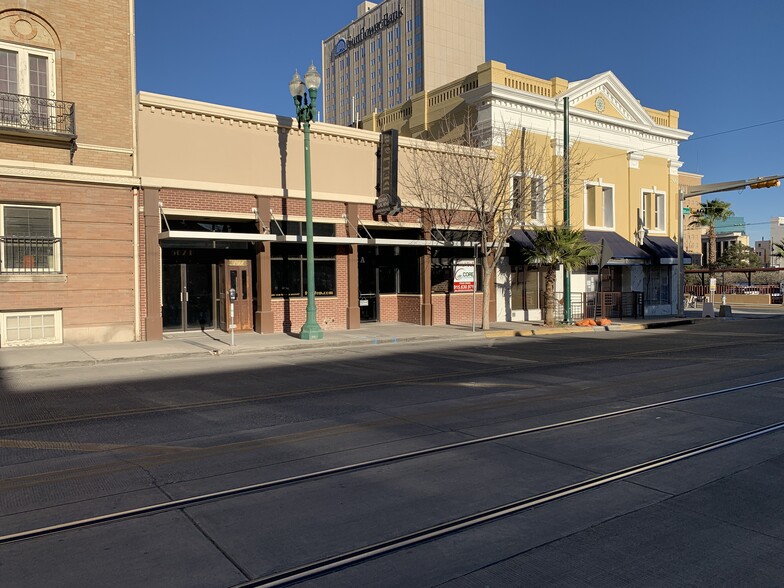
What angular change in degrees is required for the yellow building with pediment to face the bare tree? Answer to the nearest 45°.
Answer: approximately 90° to its right

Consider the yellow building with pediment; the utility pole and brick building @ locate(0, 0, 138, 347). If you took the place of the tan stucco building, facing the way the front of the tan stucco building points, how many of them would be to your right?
1

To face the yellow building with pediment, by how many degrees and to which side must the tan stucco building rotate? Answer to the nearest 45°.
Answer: approximately 90° to its left

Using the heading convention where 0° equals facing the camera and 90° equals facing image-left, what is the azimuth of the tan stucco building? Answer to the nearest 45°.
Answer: approximately 315°

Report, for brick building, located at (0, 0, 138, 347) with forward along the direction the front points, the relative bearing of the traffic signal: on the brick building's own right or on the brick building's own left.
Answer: on the brick building's own left

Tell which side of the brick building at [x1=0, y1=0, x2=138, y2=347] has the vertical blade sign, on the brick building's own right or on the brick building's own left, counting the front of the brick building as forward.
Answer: on the brick building's own left

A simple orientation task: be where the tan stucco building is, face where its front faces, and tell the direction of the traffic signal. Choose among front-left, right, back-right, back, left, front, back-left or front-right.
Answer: front-left

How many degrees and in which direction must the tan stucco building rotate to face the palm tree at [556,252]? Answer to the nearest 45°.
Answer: approximately 45° to its left

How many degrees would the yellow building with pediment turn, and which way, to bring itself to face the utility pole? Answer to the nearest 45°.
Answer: approximately 45° to its right

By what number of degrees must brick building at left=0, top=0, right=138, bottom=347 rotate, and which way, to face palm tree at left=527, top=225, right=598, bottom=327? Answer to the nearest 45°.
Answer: approximately 90° to its left

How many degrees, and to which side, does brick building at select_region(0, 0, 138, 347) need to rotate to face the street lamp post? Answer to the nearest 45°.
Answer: approximately 90° to its left

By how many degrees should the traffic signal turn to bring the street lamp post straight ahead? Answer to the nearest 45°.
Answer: approximately 45° to its right

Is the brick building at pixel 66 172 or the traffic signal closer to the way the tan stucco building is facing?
the traffic signal

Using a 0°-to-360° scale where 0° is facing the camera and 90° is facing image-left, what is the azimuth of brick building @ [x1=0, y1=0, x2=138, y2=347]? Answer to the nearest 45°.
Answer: approximately 0°

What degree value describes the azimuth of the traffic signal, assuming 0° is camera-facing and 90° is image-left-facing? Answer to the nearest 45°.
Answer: approximately 0°

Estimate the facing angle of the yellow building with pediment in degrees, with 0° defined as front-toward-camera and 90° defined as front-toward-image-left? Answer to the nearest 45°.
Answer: approximately 315°

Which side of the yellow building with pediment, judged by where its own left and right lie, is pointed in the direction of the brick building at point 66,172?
right
